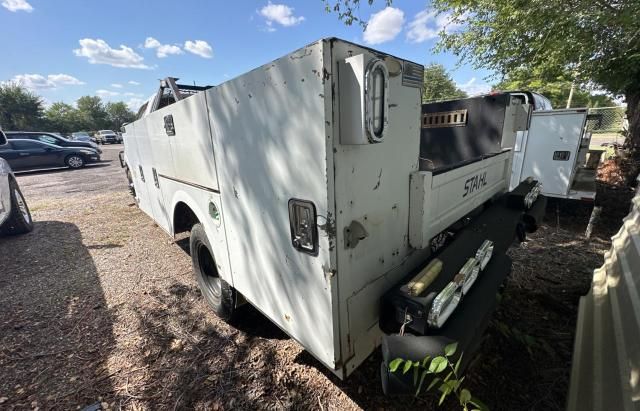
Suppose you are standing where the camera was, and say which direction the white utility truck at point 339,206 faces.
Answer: facing away from the viewer and to the left of the viewer

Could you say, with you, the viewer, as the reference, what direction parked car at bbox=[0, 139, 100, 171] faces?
facing to the right of the viewer

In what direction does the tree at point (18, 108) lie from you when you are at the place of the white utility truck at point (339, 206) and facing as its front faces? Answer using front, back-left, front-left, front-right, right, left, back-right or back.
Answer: front

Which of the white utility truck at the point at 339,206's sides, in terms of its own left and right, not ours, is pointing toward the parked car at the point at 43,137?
front

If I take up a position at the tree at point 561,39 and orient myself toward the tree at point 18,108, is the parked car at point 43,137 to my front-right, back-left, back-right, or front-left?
front-left

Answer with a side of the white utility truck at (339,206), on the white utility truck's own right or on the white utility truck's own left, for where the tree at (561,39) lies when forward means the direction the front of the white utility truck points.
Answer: on the white utility truck's own right

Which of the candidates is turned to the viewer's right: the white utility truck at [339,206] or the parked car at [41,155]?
the parked car

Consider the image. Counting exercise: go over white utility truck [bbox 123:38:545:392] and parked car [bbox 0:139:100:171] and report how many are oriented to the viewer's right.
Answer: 1

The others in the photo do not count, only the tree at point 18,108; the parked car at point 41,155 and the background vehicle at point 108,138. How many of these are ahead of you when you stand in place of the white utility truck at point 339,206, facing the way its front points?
3

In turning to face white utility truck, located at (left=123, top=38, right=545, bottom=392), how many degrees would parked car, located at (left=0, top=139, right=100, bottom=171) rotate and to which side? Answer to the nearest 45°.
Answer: approximately 90° to its right

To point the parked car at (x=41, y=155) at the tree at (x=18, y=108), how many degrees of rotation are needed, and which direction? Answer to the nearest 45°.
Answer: approximately 90° to its left

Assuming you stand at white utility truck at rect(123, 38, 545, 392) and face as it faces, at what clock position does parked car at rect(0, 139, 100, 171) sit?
The parked car is roughly at 12 o'clock from the white utility truck.
